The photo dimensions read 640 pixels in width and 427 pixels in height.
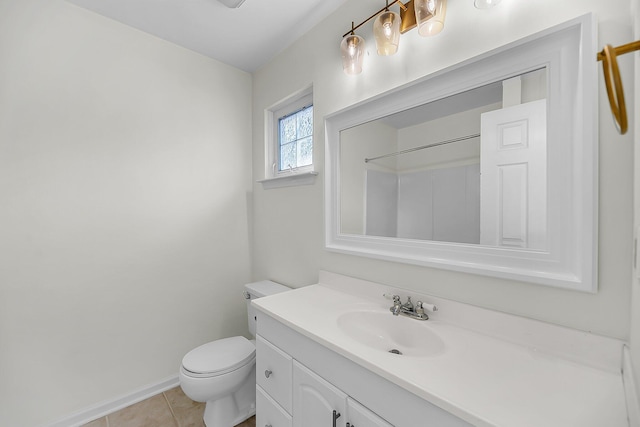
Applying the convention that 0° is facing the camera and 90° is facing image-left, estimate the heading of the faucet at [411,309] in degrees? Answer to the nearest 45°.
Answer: approximately 45°

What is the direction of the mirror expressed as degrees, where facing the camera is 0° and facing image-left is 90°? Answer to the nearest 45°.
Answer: approximately 45°

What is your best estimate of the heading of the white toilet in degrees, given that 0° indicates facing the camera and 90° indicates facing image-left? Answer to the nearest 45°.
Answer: approximately 45°
